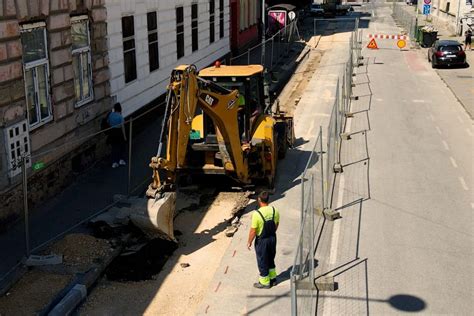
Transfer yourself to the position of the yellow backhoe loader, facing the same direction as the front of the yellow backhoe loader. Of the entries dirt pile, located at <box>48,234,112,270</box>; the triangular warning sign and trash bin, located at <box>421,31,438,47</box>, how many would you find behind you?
1

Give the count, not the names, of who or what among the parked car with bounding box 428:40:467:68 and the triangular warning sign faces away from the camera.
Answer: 1

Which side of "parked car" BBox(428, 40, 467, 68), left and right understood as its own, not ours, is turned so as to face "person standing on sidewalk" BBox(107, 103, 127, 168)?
back

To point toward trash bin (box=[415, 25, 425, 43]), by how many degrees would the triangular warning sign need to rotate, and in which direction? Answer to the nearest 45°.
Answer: approximately 135° to its left

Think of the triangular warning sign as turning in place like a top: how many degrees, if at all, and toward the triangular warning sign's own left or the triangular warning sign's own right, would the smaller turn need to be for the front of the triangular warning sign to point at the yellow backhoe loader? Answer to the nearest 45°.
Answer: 0° — it already faces it

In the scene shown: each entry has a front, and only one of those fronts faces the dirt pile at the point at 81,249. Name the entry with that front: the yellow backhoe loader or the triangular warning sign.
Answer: the triangular warning sign

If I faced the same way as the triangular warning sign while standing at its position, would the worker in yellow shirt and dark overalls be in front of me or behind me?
in front

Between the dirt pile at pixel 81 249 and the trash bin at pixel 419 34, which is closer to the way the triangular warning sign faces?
the dirt pile

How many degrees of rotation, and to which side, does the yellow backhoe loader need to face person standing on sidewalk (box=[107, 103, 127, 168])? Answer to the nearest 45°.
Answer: approximately 90° to its left

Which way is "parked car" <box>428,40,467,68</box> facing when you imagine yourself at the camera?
facing away from the viewer

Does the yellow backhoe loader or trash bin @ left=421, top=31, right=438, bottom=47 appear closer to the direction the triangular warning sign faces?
the yellow backhoe loader

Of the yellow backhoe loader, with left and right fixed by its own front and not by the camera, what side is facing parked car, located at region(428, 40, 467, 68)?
front

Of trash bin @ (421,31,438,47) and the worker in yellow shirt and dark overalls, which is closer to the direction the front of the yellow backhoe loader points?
the trash bin

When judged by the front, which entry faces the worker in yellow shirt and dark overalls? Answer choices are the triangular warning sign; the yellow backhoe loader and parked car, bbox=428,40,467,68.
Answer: the triangular warning sign

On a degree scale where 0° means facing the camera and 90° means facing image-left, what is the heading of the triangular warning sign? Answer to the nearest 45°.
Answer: approximately 0°

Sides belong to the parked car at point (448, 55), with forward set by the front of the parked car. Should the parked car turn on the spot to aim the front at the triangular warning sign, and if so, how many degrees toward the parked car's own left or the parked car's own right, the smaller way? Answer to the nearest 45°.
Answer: approximately 45° to the parked car's own left

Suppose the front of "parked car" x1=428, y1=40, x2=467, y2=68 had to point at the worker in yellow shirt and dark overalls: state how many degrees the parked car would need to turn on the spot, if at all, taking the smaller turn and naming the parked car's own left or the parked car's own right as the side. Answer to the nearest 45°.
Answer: approximately 180°
